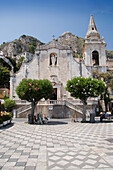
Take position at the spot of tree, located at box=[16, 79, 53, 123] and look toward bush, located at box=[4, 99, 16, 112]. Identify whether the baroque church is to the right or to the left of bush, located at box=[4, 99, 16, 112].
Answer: right

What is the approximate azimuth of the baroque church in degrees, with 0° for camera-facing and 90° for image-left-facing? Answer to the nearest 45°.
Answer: approximately 0°

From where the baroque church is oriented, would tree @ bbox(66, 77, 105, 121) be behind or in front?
in front

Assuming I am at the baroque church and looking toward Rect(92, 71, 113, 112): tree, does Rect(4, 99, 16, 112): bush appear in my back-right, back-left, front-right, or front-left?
back-right

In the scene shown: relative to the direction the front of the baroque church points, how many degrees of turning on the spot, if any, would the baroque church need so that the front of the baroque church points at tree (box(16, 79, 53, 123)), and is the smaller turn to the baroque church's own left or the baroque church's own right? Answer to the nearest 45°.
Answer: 0° — it already faces it

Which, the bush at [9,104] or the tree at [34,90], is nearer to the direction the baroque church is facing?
the tree

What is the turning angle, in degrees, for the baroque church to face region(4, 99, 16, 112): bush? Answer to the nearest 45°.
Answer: approximately 45° to its right

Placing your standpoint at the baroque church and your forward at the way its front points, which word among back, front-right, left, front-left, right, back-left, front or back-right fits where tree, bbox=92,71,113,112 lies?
left
